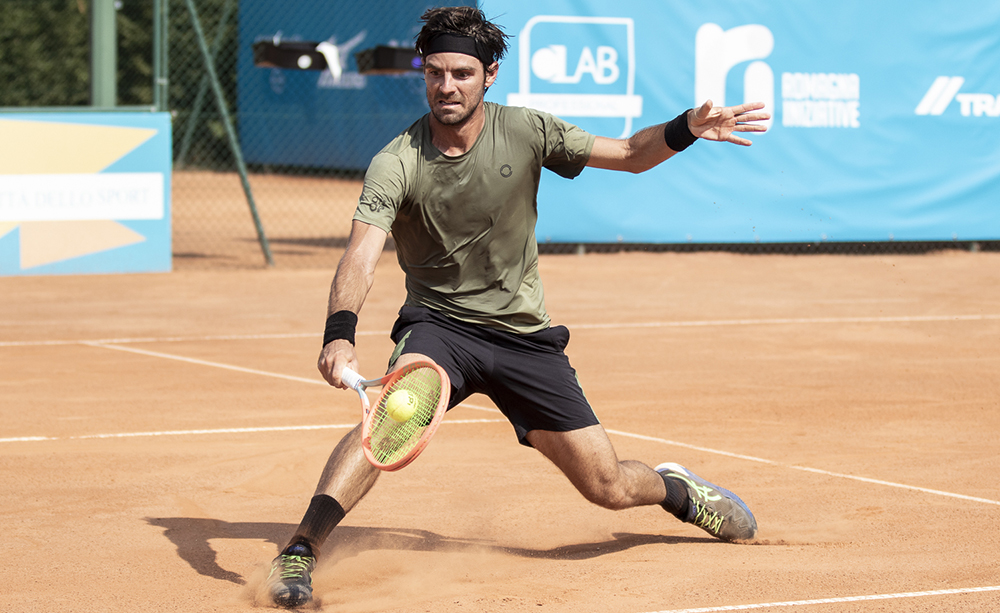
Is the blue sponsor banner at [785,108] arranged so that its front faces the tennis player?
yes

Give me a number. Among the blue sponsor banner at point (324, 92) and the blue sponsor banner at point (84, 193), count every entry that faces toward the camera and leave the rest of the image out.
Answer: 2

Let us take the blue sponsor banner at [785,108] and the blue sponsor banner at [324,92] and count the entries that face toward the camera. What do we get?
2

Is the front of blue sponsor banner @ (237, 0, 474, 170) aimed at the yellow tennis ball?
yes

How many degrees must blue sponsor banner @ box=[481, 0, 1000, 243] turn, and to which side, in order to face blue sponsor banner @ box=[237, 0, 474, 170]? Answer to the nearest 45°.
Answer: approximately 135° to its right

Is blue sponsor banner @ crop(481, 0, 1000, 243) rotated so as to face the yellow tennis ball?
yes

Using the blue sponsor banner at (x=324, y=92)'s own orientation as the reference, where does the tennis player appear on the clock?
The tennis player is roughly at 12 o'clock from the blue sponsor banner.

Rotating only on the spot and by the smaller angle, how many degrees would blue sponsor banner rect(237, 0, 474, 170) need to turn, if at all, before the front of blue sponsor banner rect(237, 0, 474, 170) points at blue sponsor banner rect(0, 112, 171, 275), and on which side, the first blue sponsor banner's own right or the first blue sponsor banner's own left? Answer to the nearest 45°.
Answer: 0° — it already faces it

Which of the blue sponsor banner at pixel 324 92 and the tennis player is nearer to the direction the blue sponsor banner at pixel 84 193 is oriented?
the tennis player
